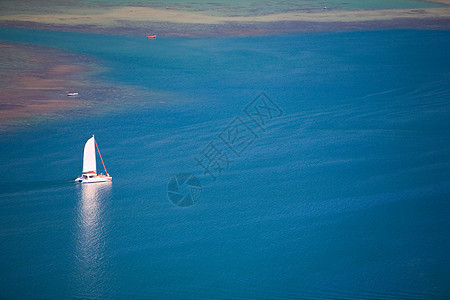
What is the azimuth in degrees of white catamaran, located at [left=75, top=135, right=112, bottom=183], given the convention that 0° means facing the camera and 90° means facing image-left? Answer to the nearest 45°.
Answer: approximately 270°
